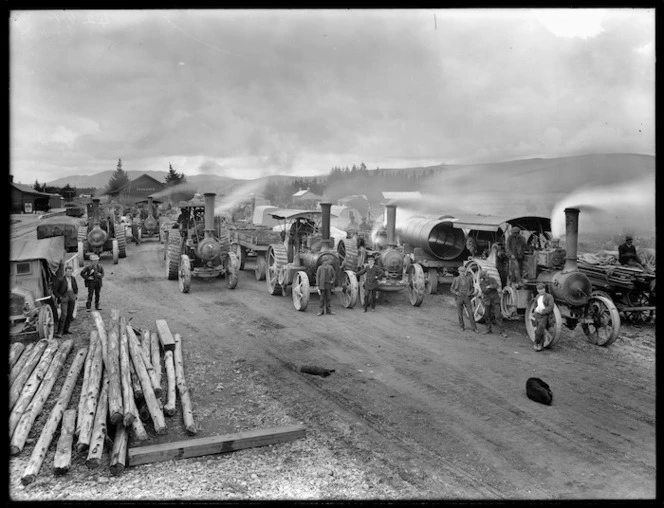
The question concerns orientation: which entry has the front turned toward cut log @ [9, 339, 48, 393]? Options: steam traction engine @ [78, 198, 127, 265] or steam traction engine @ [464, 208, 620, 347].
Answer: steam traction engine @ [78, 198, 127, 265]

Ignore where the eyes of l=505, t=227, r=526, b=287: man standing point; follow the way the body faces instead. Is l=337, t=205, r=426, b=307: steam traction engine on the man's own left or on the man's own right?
on the man's own right

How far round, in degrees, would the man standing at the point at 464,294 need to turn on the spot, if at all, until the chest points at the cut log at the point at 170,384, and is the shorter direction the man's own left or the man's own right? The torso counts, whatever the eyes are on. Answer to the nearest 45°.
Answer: approximately 45° to the man's own right

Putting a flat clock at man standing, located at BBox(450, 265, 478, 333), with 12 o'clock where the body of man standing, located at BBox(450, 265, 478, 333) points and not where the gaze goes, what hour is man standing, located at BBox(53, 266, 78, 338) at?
man standing, located at BBox(53, 266, 78, 338) is roughly at 2 o'clock from man standing, located at BBox(450, 265, 478, 333).

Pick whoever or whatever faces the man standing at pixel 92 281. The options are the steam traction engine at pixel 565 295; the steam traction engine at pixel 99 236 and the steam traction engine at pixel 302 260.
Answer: the steam traction engine at pixel 99 236

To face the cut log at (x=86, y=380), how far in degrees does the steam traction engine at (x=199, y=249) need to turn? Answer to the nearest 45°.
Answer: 0° — it already faces it

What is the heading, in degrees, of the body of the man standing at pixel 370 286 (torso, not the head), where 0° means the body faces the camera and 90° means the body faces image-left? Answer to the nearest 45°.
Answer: approximately 0°

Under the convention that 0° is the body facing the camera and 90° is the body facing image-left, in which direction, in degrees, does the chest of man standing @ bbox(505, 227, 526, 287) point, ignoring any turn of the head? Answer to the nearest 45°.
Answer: approximately 0°

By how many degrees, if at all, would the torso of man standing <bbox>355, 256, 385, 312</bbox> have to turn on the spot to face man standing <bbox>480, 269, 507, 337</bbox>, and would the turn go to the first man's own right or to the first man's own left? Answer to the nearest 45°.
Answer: approximately 45° to the first man's own left

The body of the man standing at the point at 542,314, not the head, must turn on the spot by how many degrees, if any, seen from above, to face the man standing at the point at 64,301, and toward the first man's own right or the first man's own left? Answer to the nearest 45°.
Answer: approximately 45° to the first man's own right
